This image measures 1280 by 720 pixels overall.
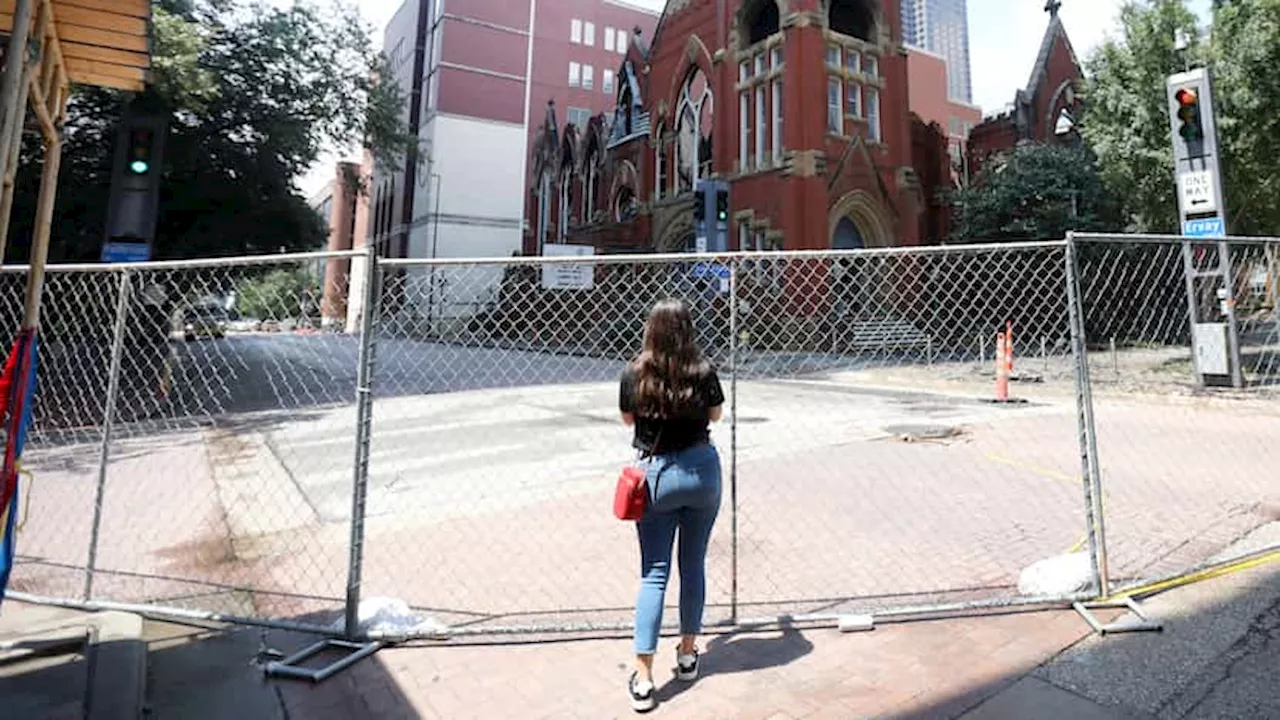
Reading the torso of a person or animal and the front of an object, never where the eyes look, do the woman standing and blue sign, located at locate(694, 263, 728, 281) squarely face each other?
yes

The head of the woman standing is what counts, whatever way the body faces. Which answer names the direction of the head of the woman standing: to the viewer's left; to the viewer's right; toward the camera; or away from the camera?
away from the camera

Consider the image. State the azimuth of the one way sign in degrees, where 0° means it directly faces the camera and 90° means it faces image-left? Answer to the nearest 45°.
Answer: approximately 0°

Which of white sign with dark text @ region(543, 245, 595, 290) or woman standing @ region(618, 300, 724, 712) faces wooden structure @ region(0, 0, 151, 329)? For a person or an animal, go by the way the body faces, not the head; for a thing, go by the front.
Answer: the white sign with dark text

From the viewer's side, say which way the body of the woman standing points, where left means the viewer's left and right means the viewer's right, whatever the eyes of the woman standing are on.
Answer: facing away from the viewer

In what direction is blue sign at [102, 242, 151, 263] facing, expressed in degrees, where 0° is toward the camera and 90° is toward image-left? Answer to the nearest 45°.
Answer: approximately 0°
